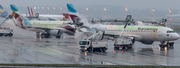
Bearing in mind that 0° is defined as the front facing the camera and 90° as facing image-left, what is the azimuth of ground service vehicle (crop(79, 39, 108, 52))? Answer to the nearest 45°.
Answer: approximately 45°

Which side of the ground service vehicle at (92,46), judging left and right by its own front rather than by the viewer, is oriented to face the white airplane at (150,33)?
back
